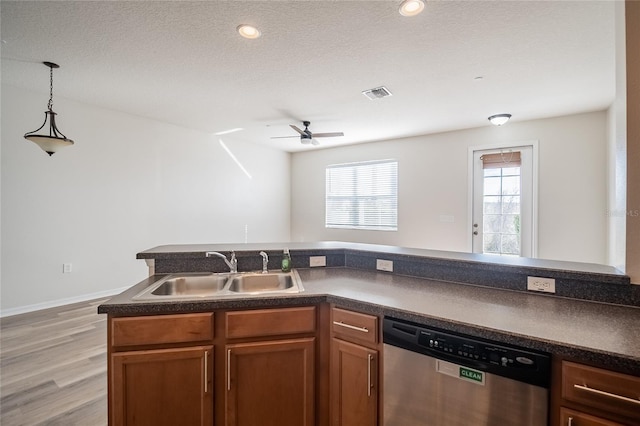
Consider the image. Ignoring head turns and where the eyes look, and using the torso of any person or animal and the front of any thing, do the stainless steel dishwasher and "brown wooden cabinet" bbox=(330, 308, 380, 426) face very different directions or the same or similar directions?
same or similar directions

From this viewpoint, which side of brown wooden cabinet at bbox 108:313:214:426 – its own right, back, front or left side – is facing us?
front

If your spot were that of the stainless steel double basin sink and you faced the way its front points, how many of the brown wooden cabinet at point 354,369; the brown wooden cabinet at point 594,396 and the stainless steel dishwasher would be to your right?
0

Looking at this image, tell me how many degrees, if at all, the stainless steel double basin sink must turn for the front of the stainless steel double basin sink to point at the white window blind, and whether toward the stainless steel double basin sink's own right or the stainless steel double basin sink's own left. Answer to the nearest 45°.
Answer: approximately 135° to the stainless steel double basin sink's own left

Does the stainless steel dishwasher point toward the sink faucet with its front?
no

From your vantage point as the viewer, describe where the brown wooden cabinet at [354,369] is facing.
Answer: facing the viewer and to the left of the viewer

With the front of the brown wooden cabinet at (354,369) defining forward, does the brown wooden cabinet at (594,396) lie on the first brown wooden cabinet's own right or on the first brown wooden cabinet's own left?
on the first brown wooden cabinet's own left

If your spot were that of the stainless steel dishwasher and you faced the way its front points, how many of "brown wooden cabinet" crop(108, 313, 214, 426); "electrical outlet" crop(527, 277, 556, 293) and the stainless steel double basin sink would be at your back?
1

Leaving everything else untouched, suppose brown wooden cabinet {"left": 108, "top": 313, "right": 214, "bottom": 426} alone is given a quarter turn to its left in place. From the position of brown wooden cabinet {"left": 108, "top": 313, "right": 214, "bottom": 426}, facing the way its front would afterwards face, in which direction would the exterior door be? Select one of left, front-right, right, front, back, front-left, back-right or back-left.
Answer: front

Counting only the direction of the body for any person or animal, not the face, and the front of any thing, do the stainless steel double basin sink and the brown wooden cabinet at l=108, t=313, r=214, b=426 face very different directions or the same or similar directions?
same or similar directions

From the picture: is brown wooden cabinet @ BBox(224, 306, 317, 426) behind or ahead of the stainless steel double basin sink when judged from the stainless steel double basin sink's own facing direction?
ahead

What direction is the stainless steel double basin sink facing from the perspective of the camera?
toward the camera

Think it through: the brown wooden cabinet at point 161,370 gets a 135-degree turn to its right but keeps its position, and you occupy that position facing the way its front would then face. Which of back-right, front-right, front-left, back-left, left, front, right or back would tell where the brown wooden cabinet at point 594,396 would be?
back
